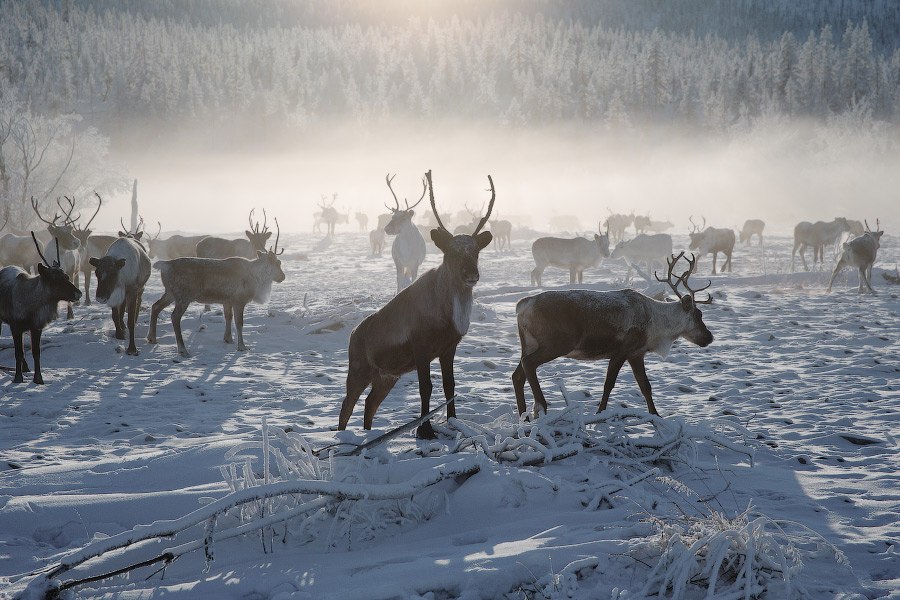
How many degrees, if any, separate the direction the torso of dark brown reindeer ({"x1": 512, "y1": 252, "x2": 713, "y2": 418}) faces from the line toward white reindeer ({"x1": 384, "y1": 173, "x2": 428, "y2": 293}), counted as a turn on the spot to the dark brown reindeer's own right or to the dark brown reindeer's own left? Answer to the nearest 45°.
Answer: approximately 135° to the dark brown reindeer's own left

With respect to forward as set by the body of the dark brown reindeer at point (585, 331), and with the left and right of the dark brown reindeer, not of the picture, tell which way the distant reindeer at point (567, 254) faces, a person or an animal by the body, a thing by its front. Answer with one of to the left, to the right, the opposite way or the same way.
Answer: the same way

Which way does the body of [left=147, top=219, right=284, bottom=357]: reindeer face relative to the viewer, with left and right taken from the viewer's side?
facing to the right of the viewer

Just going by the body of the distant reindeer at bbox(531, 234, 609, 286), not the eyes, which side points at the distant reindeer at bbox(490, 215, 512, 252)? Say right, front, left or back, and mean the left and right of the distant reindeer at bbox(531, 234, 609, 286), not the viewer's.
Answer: left

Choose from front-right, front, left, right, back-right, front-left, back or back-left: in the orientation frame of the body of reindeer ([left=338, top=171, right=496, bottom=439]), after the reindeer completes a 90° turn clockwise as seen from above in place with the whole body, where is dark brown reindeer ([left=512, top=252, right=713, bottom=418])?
back

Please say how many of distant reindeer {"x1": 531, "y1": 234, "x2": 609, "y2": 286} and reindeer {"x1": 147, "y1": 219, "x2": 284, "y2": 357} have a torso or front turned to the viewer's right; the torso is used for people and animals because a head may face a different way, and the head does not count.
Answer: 2

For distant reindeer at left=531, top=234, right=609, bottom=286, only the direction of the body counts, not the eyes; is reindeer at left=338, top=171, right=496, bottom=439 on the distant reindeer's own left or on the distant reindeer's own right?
on the distant reindeer's own right

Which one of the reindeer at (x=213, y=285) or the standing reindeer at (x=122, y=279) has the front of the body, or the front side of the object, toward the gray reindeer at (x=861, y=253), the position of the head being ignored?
the reindeer

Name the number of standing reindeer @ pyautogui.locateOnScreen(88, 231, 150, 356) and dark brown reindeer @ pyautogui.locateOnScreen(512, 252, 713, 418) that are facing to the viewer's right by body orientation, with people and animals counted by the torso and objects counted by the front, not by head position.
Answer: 1

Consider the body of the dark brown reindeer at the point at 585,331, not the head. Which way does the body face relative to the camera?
to the viewer's right

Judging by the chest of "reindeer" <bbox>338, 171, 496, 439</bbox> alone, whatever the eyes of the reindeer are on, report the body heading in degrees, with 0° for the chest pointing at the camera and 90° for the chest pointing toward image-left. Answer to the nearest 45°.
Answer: approximately 315°

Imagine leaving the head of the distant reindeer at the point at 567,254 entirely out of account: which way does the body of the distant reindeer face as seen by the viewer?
to the viewer's right

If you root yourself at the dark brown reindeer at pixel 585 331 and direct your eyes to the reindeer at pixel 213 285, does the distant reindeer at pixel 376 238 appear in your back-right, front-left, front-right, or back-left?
front-right

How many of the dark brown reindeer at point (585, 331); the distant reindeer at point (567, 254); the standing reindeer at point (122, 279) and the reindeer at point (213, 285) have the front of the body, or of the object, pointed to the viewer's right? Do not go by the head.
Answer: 3

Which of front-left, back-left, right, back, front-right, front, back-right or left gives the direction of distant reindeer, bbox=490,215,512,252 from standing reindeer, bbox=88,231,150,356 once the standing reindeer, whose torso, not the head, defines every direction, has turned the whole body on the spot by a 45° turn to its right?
back-right
